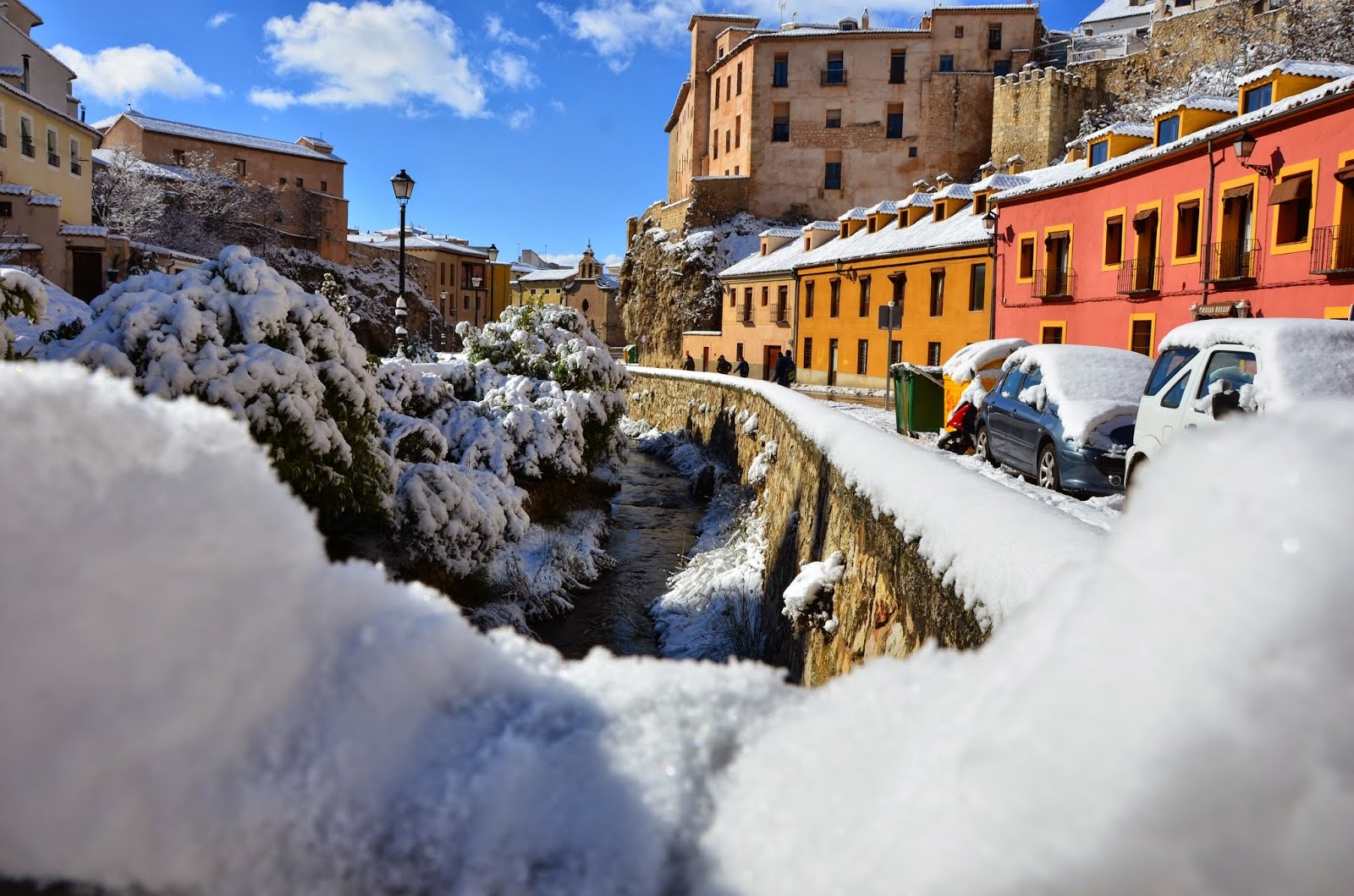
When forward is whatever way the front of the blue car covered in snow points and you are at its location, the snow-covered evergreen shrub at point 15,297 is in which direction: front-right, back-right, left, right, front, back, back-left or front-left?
right

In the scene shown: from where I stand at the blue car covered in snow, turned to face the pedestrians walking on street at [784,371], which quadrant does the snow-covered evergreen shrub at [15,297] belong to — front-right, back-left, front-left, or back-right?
back-left

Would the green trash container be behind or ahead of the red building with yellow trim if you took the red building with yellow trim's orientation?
ahead

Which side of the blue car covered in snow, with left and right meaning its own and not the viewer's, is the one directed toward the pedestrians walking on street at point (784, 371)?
back

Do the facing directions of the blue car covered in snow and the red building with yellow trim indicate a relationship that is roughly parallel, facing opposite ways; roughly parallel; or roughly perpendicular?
roughly perpendicular

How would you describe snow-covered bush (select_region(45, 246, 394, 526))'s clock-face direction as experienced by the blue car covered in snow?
The snow-covered bush is roughly at 3 o'clock from the blue car covered in snow.

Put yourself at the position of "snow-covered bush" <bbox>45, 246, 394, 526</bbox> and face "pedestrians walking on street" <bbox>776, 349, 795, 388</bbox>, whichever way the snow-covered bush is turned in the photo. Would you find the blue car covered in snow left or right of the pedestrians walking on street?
right

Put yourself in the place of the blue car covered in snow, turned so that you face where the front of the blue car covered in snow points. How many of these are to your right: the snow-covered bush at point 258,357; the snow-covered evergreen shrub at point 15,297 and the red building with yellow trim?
2

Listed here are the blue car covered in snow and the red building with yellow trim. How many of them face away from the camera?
0

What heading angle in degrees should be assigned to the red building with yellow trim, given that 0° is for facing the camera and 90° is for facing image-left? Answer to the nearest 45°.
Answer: approximately 45°

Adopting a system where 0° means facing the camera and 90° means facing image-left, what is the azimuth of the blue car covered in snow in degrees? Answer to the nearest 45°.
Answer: approximately 315°
